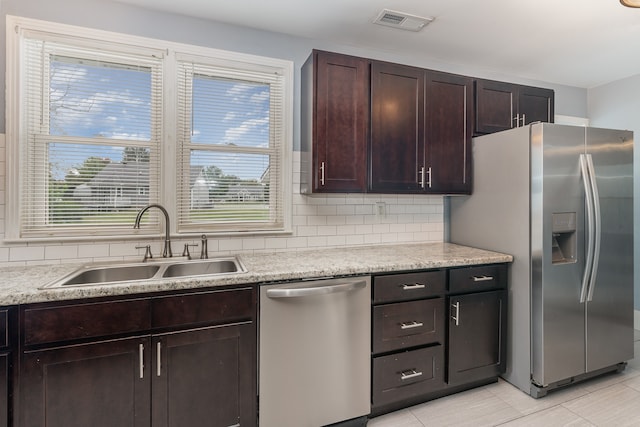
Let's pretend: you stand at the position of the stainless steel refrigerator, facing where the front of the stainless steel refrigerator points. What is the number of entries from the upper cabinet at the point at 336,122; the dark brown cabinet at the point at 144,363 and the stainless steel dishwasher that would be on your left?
0

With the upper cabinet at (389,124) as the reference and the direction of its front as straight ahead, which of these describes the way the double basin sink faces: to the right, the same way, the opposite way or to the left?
the same way

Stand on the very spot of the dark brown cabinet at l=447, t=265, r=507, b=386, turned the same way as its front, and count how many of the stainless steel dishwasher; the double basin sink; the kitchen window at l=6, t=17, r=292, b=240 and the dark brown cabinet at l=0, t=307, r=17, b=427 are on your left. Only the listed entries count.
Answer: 0

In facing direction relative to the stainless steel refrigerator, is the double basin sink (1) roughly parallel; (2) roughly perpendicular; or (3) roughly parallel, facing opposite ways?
roughly parallel

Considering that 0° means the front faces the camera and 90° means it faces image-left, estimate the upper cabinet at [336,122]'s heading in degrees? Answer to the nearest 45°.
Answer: approximately 315°

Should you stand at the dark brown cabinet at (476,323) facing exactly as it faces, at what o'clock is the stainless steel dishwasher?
The stainless steel dishwasher is roughly at 3 o'clock from the dark brown cabinet.

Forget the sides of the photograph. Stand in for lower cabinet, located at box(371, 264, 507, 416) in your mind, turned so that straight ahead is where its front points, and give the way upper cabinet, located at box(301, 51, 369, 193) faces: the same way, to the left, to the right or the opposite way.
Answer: the same way

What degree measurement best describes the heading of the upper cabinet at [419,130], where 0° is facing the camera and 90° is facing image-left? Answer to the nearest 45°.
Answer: approximately 315°

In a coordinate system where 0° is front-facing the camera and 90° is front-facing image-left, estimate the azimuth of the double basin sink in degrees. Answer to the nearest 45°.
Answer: approximately 0°

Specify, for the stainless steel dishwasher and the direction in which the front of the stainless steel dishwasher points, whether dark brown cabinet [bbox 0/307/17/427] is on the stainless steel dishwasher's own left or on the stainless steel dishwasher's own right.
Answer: on the stainless steel dishwasher's own right

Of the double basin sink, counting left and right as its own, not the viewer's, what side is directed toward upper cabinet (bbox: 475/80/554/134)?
left

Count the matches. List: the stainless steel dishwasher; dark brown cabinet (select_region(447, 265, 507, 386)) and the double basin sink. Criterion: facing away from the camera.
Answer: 0

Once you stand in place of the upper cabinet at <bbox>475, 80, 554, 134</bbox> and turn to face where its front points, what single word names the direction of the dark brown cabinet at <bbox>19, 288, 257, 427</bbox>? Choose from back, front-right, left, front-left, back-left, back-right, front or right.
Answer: right

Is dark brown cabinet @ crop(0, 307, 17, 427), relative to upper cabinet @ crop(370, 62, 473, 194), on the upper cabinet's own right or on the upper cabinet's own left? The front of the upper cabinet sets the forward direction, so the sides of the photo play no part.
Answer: on the upper cabinet's own right

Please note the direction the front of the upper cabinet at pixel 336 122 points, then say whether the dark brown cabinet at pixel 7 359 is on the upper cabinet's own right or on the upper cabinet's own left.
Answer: on the upper cabinet's own right

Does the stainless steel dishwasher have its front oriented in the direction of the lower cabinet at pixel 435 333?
no
